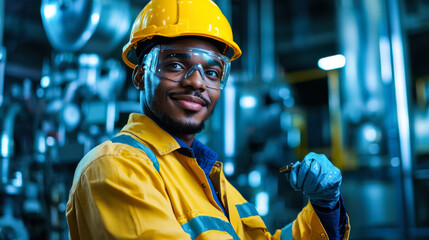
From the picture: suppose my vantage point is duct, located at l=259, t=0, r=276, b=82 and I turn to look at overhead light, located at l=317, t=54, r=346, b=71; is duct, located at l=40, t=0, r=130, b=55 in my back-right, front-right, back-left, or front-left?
back-right

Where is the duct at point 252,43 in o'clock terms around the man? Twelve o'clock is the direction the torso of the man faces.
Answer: The duct is roughly at 8 o'clock from the man.

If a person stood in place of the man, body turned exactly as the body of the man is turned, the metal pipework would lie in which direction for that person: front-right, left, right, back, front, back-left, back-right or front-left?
back

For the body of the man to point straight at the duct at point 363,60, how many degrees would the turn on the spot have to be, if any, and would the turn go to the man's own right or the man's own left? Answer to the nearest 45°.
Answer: approximately 90° to the man's own left

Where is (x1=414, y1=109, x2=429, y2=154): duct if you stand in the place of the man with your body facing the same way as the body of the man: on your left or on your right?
on your left

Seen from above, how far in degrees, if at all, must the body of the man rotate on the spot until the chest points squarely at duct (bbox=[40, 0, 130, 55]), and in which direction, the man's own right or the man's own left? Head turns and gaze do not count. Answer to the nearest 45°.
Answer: approximately 180°

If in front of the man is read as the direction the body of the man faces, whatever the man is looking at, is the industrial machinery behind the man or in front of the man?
behind

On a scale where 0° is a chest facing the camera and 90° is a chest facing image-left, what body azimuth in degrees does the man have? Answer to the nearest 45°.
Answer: approximately 315°
